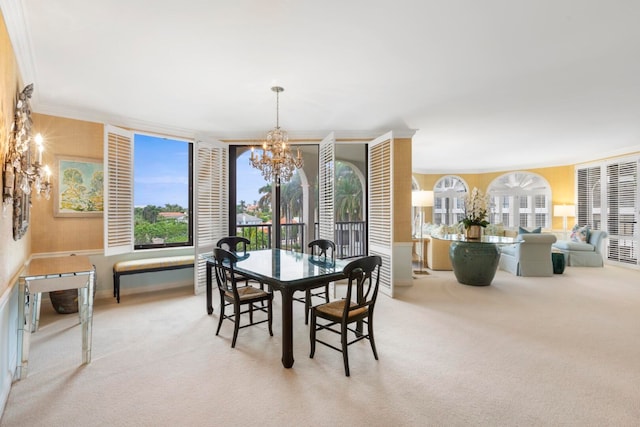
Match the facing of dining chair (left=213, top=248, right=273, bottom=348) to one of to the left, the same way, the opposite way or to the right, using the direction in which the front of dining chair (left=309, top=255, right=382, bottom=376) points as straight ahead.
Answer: to the right

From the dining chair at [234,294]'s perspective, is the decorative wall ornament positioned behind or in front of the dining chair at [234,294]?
behind

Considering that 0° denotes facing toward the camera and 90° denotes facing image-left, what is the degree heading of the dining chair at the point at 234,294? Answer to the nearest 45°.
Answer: approximately 225°

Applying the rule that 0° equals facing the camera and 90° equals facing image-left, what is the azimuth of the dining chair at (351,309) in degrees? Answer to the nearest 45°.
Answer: approximately 135°

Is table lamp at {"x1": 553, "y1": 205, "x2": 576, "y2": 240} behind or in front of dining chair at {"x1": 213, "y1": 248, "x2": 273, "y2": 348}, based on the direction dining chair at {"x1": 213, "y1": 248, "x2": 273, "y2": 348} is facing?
in front

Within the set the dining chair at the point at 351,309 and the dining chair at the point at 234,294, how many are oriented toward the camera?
0

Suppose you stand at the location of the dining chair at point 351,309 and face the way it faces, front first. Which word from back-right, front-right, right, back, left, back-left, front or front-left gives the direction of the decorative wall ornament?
front-left

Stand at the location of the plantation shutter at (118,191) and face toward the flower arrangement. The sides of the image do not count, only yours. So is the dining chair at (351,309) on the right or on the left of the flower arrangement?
right

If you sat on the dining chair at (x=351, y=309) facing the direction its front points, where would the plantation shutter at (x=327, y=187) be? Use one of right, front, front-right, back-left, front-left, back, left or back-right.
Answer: front-right

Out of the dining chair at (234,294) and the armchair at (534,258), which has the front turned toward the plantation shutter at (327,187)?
the dining chair

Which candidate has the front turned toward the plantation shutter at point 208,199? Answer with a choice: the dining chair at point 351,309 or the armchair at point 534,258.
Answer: the dining chair

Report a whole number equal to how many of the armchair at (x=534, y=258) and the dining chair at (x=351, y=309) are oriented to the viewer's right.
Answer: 0

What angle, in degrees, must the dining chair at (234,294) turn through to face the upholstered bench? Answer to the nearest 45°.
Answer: approximately 90° to its left
